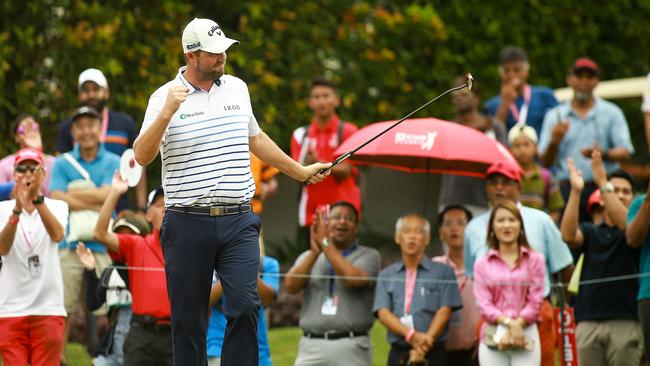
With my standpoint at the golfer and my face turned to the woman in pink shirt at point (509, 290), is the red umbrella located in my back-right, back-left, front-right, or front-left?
front-left

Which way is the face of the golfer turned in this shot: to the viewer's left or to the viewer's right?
to the viewer's right

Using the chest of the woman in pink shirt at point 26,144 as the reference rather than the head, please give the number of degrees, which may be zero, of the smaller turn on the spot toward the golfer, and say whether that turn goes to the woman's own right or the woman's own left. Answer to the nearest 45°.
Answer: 0° — they already face them

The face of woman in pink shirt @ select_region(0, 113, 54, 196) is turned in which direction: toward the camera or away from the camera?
toward the camera

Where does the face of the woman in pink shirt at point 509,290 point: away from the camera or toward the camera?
toward the camera

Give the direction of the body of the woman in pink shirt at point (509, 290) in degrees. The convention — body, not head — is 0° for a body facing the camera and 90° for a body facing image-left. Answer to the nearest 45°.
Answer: approximately 0°

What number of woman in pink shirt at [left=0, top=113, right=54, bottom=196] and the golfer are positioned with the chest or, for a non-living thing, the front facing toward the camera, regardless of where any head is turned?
2

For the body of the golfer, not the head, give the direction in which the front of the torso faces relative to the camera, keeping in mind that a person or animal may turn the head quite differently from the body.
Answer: toward the camera

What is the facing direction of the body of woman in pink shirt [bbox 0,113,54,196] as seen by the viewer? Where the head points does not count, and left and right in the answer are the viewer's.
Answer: facing the viewer

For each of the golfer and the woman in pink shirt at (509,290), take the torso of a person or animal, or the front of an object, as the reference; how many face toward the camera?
2
